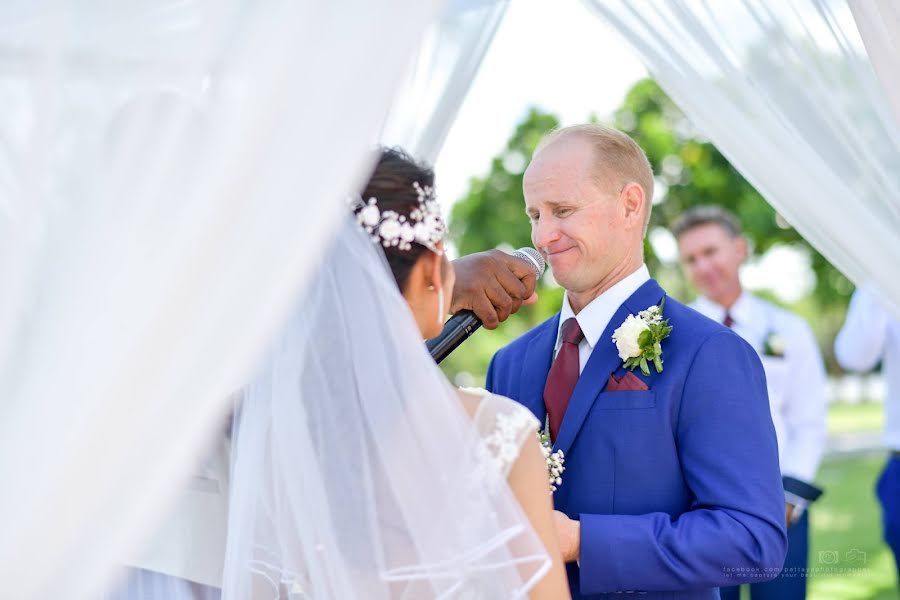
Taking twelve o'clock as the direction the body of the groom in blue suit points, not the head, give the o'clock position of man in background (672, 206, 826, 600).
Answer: The man in background is roughly at 5 o'clock from the groom in blue suit.

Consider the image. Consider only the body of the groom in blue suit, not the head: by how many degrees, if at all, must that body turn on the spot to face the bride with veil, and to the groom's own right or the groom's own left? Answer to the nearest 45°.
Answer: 0° — they already face them

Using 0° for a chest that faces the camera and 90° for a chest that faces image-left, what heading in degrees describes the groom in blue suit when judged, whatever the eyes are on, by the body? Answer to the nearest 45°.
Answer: approximately 45°

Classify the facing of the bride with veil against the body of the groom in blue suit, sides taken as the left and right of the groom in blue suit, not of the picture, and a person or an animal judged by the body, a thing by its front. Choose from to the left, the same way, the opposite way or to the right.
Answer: the opposite way

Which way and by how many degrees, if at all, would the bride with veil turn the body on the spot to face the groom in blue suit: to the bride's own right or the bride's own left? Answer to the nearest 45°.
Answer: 0° — they already face them

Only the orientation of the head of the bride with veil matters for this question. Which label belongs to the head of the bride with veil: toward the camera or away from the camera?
away from the camera

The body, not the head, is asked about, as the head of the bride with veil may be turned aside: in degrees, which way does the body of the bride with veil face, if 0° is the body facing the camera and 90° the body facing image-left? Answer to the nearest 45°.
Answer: approximately 225°
